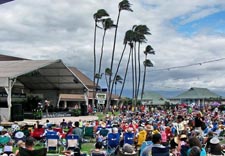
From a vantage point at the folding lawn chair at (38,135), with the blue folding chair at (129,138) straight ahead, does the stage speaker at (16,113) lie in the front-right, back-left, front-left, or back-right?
back-left

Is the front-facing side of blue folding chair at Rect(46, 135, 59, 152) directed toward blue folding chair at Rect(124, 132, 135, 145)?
no

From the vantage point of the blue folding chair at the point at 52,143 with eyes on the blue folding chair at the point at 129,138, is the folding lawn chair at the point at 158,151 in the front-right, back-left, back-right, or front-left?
front-right

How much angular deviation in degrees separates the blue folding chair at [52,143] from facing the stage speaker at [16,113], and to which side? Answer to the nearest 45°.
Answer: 0° — it already faces it

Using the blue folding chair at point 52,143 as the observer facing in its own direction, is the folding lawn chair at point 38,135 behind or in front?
in front

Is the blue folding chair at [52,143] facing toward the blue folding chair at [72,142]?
no

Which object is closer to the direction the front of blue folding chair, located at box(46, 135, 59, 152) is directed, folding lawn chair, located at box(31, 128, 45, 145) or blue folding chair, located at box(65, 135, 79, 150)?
the folding lawn chair

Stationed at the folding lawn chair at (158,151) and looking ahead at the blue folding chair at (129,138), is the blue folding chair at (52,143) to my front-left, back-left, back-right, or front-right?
front-left

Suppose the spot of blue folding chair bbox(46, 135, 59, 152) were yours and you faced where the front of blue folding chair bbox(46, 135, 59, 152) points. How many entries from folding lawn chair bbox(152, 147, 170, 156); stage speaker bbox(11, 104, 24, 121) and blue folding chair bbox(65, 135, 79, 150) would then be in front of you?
1

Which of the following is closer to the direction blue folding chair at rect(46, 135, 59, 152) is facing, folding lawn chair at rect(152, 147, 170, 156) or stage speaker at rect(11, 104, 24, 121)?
the stage speaker

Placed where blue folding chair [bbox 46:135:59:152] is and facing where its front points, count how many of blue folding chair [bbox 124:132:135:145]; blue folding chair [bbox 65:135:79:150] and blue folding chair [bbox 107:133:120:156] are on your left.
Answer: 0

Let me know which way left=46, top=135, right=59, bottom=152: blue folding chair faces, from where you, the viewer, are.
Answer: facing away from the viewer

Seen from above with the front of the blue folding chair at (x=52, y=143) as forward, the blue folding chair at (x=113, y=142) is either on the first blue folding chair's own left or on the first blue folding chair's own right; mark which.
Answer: on the first blue folding chair's own right
